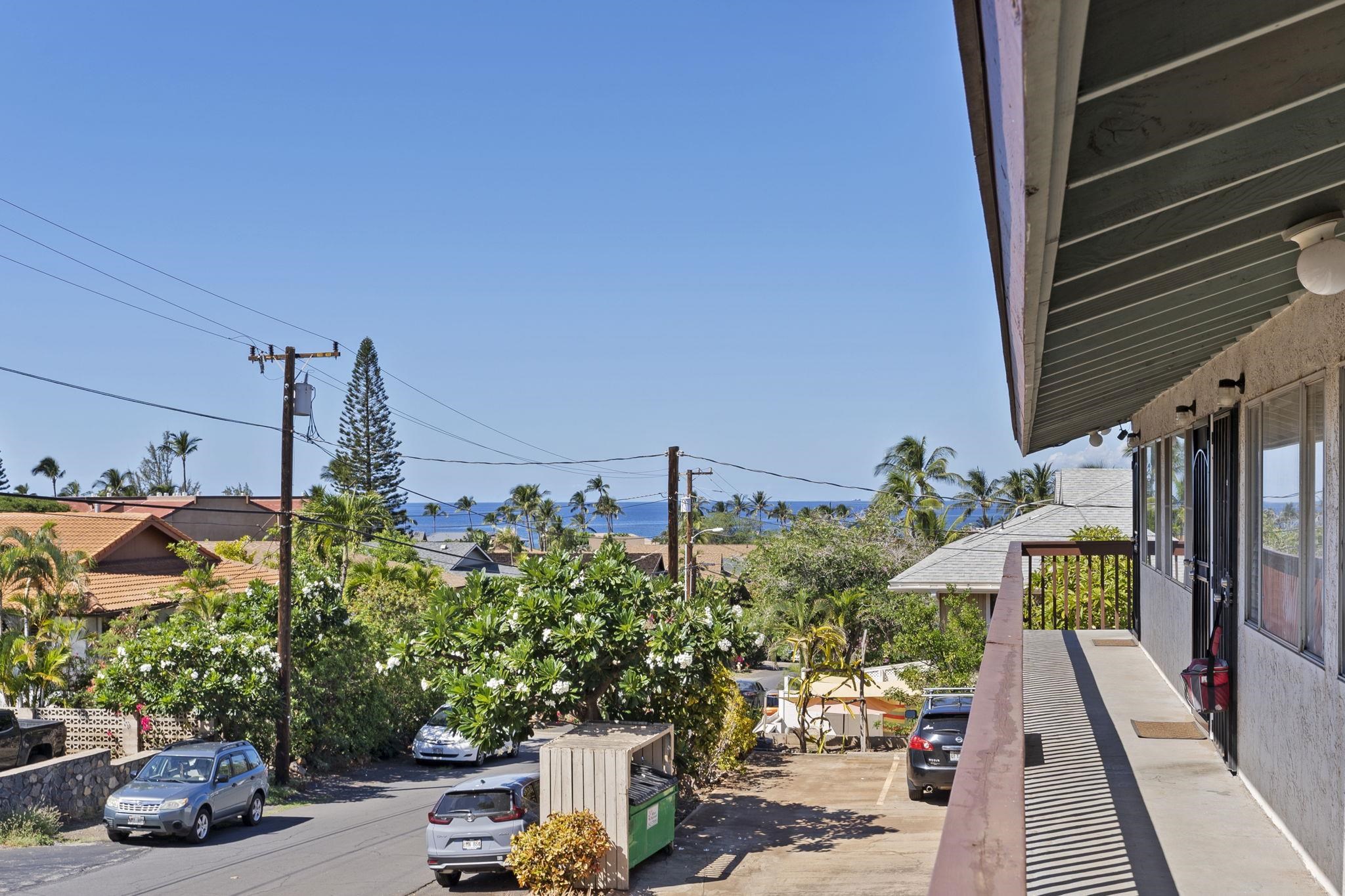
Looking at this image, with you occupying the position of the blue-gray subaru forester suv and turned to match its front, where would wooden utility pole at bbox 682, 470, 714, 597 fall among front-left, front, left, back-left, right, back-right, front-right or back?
back

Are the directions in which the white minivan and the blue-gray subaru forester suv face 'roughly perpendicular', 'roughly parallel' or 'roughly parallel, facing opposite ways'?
roughly parallel

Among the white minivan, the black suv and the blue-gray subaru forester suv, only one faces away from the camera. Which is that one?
the black suv

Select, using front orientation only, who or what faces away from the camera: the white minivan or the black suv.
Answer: the black suv

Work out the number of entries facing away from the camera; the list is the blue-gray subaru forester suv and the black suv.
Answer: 1

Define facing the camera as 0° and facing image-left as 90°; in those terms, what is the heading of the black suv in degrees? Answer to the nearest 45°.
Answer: approximately 180°

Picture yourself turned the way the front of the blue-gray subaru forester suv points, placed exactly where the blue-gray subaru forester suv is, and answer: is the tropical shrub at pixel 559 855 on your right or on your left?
on your left

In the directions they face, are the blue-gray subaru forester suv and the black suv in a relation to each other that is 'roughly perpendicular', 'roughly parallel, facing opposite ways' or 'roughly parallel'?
roughly parallel, facing opposite ways

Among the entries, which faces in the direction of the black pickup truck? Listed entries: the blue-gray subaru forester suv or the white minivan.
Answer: the white minivan

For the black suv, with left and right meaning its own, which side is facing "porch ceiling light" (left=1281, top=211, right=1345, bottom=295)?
back

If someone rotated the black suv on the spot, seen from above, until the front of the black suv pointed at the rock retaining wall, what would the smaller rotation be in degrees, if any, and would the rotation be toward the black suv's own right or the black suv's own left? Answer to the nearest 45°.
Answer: approximately 90° to the black suv's own left

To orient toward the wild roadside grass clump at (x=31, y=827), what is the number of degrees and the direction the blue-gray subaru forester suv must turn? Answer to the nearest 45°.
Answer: approximately 45° to its right

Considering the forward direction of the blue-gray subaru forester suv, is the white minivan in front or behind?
behind

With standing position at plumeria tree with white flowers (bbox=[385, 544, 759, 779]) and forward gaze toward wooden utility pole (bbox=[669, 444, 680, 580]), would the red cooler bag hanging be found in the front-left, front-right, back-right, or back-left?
back-right

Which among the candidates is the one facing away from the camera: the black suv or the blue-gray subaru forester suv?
the black suv

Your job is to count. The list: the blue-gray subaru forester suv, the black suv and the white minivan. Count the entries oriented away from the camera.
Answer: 1

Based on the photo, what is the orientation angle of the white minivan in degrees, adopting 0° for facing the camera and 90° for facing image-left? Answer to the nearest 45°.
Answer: approximately 45°

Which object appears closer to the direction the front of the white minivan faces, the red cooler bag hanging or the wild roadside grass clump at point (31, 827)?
the wild roadside grass clump

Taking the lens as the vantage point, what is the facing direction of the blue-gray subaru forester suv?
facing the viewer and to the left of the viewer

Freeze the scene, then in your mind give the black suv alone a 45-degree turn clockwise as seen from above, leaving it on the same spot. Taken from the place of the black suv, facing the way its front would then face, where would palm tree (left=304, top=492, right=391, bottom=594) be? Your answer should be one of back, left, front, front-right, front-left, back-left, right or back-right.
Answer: left
